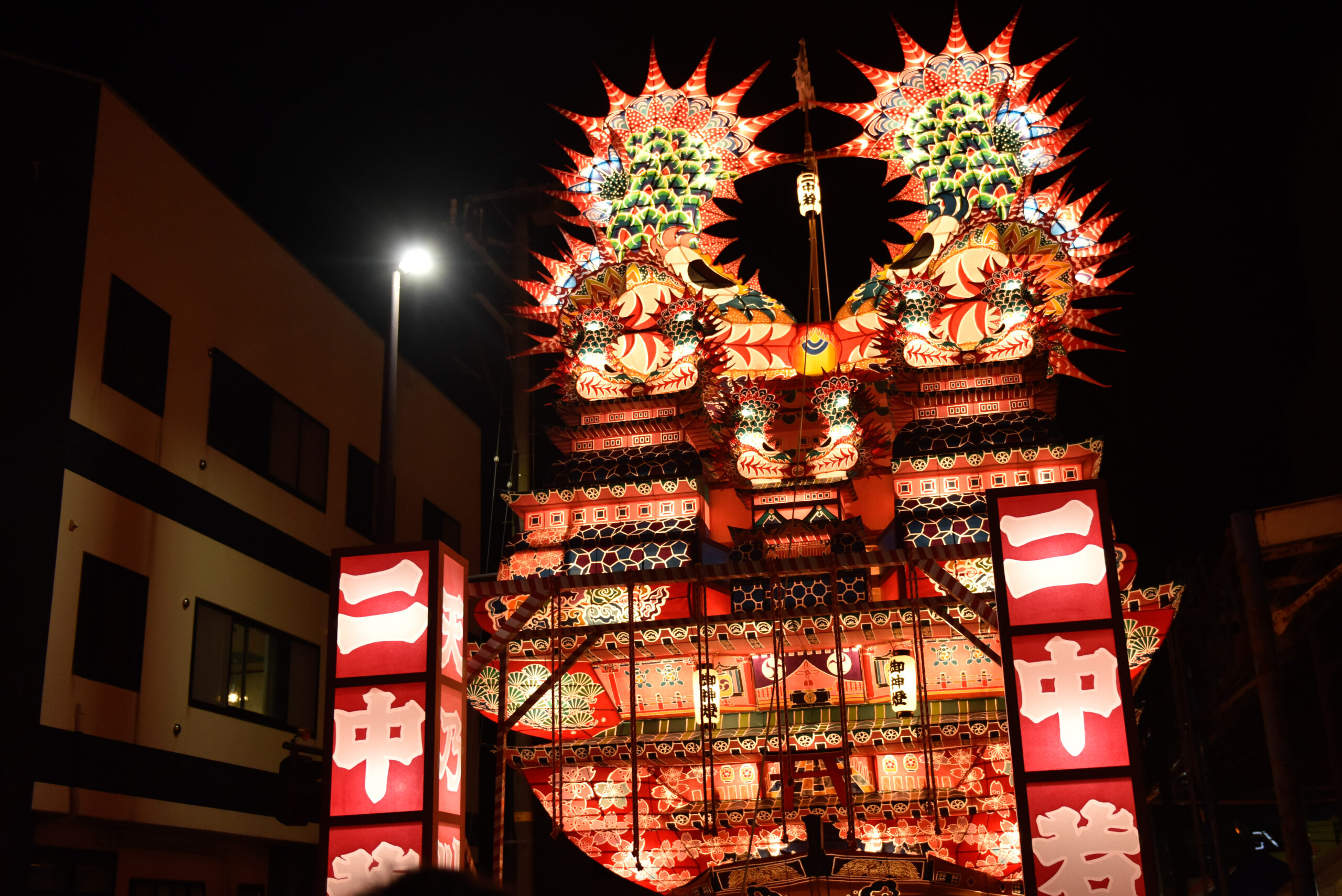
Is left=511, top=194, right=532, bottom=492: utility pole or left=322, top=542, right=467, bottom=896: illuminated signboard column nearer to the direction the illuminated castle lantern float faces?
the illuminated signboard column

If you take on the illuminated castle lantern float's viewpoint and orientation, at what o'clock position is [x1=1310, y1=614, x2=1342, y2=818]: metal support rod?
The metal support rod is roughly at 10 o'clock from the illuminated castle lantern float.

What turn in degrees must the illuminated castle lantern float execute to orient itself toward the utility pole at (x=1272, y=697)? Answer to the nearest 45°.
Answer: approximately 45° to its left

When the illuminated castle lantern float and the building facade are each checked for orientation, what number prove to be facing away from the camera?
0

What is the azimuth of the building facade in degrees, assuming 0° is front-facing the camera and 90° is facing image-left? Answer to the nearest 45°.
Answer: approximately 315°

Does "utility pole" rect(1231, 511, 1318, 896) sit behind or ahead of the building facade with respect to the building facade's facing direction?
ahead

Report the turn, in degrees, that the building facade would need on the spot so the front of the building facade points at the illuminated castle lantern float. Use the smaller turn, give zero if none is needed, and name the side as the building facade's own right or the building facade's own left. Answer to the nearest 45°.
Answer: approximately 45° to the building facade's own left

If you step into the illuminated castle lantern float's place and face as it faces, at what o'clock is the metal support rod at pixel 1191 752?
The metal support rod is roughly at 9 o'clock from the illuminated castle lantern float.

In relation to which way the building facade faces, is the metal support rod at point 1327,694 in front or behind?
in front

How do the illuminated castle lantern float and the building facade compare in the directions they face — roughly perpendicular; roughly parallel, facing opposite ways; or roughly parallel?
roughly perpendicular

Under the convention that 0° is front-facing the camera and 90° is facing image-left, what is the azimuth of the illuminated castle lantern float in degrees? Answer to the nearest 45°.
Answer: approximately 0°

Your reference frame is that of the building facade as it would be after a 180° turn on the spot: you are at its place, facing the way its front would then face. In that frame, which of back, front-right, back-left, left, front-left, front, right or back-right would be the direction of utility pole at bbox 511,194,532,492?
right
